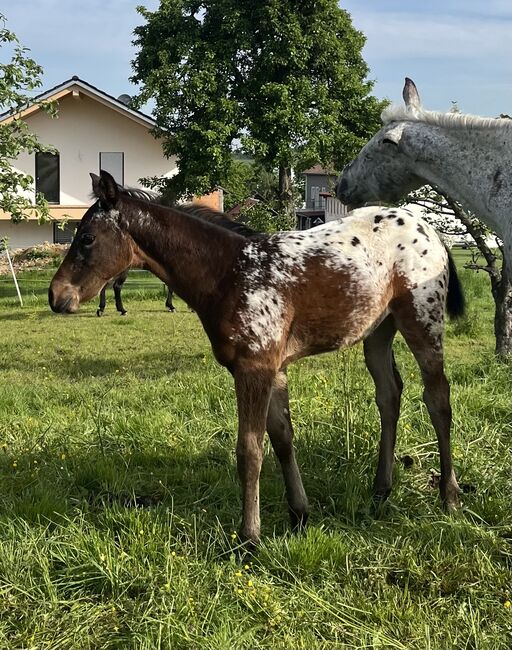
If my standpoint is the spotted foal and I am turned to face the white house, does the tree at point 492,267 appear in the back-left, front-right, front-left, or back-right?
front-right

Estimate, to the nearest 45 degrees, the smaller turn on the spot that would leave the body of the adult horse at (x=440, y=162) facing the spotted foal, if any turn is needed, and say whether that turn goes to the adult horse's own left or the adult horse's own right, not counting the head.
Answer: approximately 45° to the adult horse's own left

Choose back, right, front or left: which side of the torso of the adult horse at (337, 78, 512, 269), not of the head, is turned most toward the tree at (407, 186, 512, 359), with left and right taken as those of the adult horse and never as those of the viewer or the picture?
right

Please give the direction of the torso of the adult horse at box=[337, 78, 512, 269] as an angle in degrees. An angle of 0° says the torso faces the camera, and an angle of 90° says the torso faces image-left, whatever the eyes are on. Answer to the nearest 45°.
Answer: approximately 90°

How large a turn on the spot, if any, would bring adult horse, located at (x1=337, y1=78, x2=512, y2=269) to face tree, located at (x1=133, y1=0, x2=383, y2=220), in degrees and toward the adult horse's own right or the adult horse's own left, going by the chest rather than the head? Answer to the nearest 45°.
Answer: approximately 90° to the adult horse's own right

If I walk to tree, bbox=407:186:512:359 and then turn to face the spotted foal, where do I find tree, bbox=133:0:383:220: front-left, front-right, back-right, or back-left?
back-right

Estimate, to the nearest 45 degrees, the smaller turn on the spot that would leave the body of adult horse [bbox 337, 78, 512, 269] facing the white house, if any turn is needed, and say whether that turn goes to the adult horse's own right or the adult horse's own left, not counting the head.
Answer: approximately 45° to the adult horse's own right

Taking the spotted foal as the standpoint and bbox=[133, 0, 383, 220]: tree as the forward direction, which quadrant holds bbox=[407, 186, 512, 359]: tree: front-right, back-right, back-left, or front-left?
front-right
